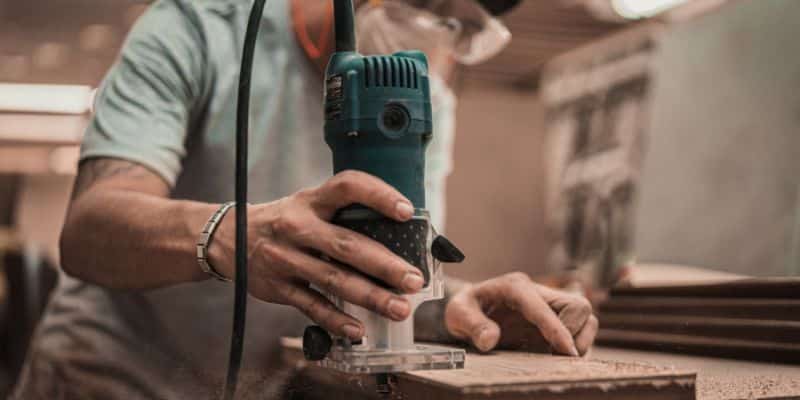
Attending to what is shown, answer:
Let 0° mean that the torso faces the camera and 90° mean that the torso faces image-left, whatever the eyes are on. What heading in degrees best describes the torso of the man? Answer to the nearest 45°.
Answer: approximately 315°
